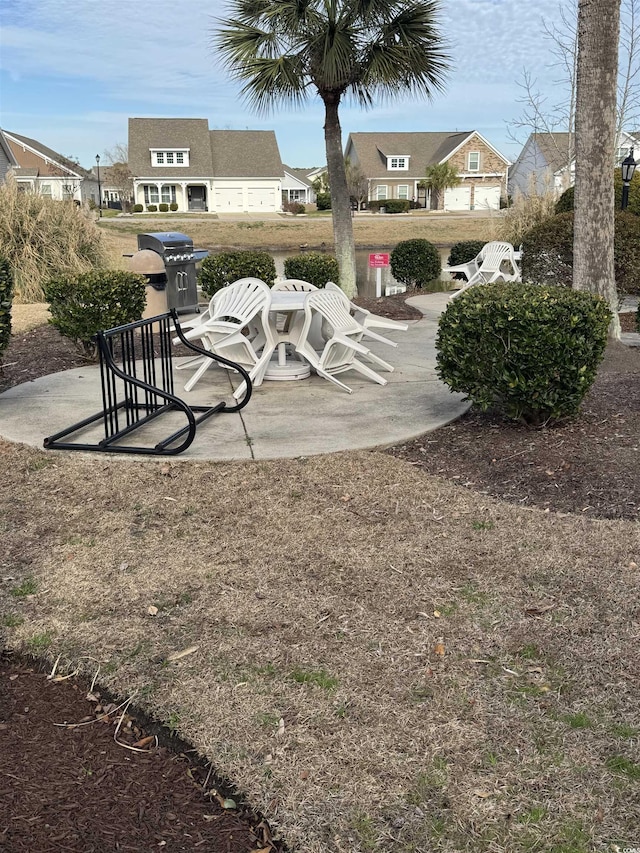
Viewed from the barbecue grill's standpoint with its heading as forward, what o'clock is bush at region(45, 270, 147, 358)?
The bush is roughly at 2 o'clock from the barbecue grill.

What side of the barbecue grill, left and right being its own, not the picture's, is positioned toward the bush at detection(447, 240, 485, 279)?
left

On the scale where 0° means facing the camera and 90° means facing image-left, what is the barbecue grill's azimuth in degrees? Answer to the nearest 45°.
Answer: approximately 315°

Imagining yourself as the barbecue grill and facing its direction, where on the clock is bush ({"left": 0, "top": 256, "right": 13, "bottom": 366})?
The bush is roughly at 2 o'clock from the barbecue grill.

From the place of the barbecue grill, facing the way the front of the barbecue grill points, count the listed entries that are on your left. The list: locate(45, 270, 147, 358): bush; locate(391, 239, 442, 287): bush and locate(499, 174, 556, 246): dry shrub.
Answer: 2
